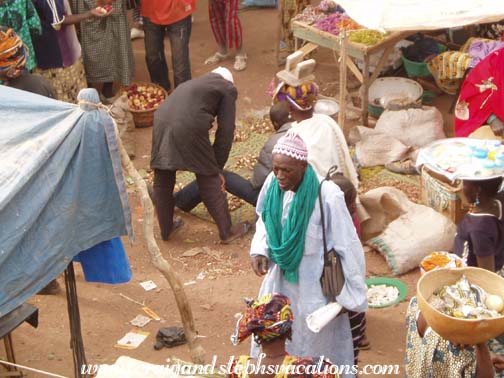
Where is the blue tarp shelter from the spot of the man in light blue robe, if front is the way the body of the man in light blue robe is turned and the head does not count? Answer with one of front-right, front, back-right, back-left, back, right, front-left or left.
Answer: front-right

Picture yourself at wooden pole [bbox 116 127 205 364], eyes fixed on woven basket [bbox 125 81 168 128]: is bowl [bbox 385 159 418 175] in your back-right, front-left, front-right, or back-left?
front-right

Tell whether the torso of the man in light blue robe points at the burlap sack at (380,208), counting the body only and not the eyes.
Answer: no

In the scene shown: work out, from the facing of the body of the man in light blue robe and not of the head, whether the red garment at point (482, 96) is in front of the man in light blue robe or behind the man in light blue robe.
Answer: behind

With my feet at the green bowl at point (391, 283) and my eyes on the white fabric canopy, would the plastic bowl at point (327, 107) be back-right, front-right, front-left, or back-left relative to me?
front-left

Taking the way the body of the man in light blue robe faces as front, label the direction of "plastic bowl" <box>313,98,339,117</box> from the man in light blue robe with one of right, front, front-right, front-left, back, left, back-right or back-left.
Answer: back-right

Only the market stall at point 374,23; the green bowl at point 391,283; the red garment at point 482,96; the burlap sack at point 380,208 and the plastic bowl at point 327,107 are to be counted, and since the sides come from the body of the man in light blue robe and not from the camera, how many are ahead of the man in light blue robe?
0

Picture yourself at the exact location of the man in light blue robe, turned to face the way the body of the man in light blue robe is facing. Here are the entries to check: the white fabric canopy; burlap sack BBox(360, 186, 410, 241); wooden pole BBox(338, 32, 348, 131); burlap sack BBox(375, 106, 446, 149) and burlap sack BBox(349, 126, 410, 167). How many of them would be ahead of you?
0

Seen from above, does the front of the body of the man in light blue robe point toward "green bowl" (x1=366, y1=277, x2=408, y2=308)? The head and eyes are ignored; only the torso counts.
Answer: no

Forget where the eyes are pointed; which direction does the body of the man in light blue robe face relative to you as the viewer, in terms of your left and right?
facing the viewer and to the left of the viewer

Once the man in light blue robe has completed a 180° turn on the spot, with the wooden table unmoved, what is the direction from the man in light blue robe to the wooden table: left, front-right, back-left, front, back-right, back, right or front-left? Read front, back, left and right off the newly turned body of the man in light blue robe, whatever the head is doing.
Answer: front-left

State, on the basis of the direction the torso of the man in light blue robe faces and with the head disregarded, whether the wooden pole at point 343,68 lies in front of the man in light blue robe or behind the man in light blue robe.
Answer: behind

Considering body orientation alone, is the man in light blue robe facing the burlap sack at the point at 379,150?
no
